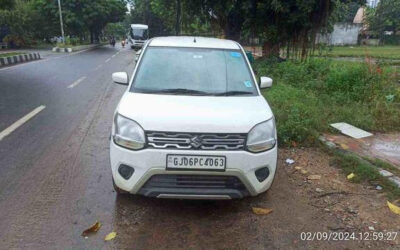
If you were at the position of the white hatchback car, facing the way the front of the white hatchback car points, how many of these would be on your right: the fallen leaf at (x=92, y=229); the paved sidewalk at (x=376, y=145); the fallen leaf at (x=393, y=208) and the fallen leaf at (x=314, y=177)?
1

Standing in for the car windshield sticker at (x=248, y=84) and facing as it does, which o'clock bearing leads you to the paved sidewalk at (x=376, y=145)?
The paved sidewalk is roughly at 8 o'clock from the car windshield sticker.

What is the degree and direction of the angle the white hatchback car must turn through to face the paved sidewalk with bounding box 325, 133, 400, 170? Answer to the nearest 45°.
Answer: approximately 135° to its left

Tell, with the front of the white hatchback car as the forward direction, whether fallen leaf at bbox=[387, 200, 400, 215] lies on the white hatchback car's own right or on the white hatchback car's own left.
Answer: on the white hatchback car's own left

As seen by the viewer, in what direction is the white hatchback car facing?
toward the camera

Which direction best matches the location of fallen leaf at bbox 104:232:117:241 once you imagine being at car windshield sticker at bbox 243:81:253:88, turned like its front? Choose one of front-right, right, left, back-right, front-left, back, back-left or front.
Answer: front-right

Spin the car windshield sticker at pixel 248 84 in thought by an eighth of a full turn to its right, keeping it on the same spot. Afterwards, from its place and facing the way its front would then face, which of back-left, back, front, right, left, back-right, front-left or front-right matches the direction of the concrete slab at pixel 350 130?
back

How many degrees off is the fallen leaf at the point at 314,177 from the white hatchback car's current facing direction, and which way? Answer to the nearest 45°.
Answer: approximately 45° to its left
